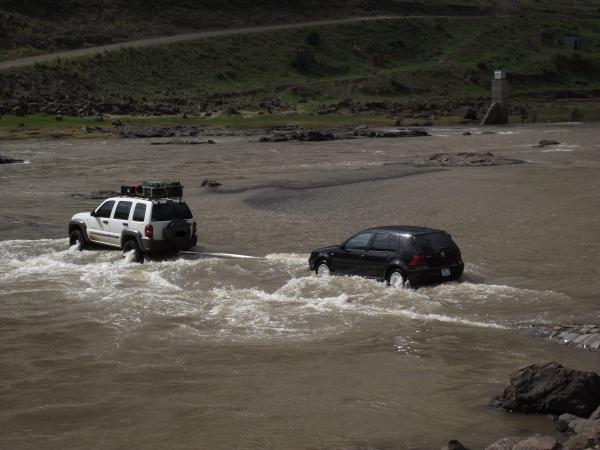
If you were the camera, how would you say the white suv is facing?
facing away from the viewer and to the left of the viewer

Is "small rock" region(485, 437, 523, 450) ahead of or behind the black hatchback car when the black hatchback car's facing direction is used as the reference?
behind

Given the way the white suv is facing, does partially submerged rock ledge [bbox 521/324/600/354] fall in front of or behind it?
behind

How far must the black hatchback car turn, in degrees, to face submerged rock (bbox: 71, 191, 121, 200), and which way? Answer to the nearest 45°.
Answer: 0° — it already faces it

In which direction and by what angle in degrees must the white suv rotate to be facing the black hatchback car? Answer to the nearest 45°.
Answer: approximately 180°

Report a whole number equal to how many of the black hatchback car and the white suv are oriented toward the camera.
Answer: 0

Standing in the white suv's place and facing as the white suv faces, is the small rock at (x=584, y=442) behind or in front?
behind

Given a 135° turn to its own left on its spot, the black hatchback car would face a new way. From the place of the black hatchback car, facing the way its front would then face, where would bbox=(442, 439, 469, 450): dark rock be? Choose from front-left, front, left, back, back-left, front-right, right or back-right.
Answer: front

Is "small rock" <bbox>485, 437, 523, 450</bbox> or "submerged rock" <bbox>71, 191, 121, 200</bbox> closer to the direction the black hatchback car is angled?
the submerged rock

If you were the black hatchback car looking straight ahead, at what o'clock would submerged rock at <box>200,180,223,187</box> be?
The submerged rock is roughly at 1 o'clock from the black hatchback car.

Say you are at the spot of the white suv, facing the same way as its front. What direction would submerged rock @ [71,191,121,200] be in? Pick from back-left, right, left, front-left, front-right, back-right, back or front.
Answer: front-right

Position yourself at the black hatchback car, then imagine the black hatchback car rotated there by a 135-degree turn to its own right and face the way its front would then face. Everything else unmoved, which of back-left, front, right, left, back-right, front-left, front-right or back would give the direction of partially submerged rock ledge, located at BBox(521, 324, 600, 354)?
front-right

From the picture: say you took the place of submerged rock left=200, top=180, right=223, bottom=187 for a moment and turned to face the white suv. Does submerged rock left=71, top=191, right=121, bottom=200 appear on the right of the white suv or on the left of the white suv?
right

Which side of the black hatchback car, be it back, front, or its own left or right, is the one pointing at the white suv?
front

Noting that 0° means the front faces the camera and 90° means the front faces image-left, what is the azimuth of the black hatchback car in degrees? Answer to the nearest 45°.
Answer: approximately 135°
